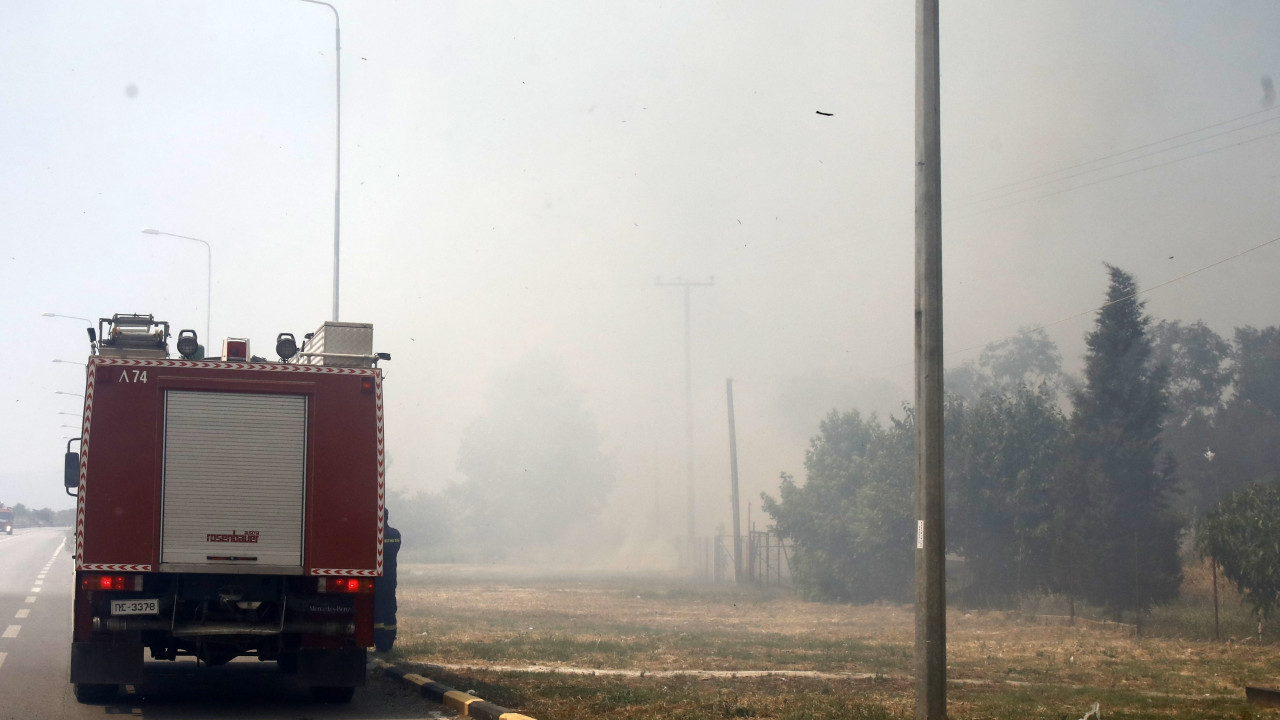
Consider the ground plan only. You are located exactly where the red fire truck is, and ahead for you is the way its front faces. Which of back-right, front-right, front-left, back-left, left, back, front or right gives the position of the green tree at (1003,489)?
front-right

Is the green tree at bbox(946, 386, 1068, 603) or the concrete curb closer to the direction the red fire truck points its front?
the green tree

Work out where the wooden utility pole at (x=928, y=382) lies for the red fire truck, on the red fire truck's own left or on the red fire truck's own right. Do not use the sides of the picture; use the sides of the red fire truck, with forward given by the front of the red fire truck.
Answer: on the red fire truck's own right

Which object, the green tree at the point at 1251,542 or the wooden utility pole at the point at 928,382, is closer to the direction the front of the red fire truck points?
the green tree

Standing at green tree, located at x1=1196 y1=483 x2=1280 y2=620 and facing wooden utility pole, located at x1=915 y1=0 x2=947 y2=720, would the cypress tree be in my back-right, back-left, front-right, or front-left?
back-right

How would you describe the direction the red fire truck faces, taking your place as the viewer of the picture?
facing away from the viewer

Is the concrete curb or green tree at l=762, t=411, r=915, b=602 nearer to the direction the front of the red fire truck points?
the green tree

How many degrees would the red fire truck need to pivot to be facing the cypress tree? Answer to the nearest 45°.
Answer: approximately 45° to its right

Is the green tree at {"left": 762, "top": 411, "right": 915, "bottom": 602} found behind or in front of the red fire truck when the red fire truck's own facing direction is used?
in front
